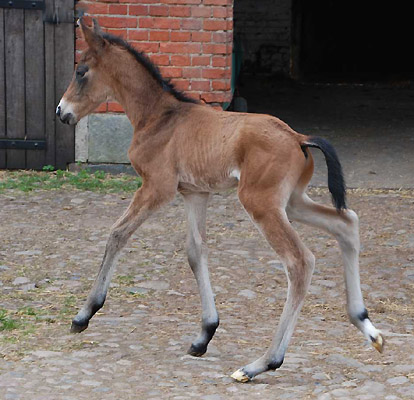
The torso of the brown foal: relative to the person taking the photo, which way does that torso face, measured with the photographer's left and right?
facing to the left of the viewer

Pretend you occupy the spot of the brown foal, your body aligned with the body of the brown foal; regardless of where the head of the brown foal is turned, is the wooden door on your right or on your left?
on your right
